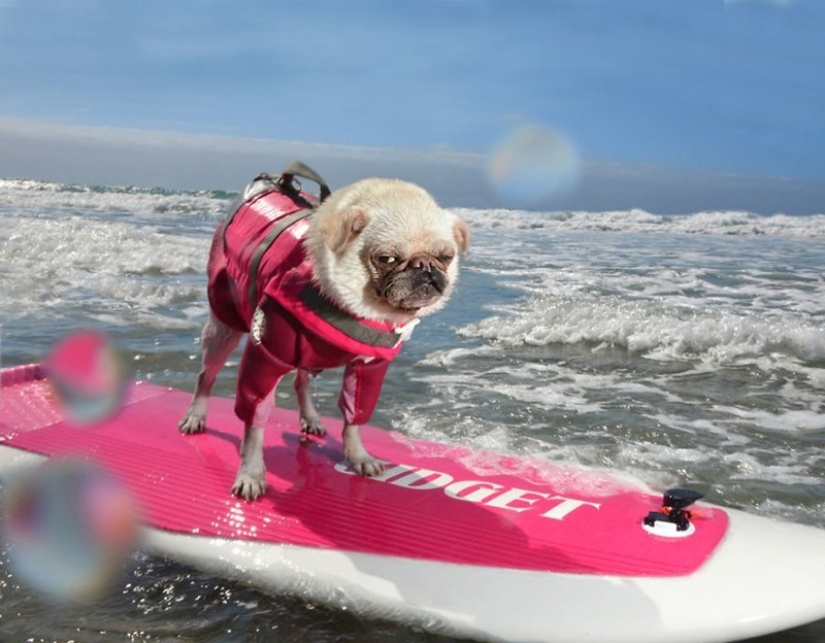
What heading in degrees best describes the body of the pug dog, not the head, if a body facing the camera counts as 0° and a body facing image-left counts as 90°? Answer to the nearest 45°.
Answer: approximately 315°
